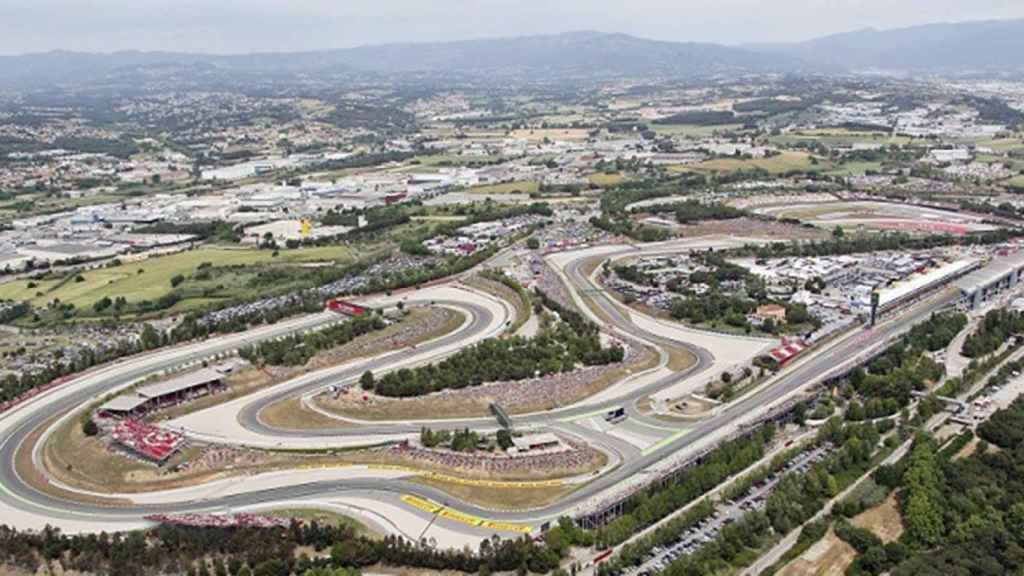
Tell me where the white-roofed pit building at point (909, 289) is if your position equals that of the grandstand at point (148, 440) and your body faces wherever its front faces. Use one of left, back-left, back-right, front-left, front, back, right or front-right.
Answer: back-left

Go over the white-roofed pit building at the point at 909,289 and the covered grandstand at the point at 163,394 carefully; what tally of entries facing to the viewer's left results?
0

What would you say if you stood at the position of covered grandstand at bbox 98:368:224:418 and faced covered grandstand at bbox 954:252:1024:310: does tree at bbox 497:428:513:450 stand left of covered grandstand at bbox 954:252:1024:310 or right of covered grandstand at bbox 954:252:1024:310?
right

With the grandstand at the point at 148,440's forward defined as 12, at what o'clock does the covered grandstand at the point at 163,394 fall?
The covered grandstand is roughly at 5 o'clock from the grandstand.

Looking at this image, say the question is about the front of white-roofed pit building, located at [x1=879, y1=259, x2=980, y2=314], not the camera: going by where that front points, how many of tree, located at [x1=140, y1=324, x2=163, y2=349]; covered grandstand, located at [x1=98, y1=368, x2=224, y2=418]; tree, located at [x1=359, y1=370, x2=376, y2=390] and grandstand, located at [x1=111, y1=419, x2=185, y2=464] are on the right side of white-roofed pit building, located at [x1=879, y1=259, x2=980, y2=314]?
4

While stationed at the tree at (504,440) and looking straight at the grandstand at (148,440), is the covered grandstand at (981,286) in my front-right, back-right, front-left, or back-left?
back-right

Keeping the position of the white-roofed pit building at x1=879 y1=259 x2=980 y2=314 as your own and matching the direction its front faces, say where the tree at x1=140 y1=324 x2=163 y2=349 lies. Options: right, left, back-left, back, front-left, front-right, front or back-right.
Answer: right

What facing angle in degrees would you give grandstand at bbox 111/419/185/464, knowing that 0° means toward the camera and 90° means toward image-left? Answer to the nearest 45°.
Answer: approximately 45°
